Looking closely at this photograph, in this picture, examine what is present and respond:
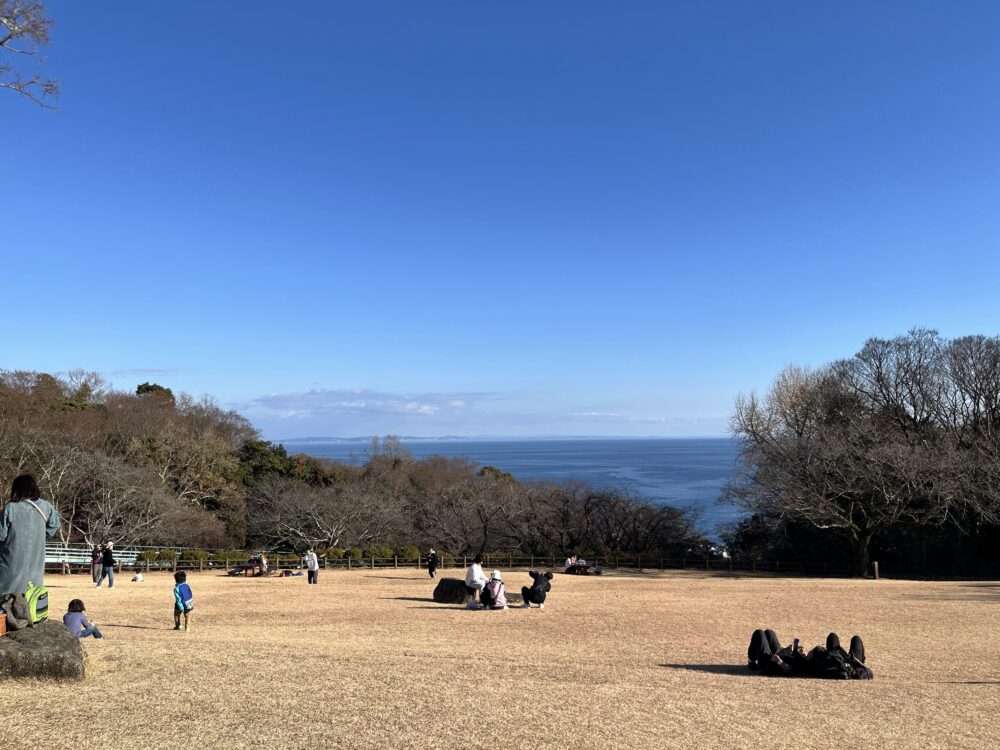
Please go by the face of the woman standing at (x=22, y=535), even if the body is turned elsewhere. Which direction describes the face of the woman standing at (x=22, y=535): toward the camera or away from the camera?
away from the camera

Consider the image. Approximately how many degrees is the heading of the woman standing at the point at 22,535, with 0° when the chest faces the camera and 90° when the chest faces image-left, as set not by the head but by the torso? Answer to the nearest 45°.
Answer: approximately 180°

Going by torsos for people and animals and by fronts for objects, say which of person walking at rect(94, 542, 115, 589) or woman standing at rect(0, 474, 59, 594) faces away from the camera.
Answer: the woman standing

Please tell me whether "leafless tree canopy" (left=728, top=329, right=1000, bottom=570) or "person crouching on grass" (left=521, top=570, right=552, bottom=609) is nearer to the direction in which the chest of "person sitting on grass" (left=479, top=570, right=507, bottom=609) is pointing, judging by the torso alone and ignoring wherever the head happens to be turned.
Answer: the leafless tree canopy

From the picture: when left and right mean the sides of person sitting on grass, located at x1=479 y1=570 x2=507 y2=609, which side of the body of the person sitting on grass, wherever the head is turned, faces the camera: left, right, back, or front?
back

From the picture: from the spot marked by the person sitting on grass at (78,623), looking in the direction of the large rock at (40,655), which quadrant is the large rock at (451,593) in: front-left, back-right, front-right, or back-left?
back-left
